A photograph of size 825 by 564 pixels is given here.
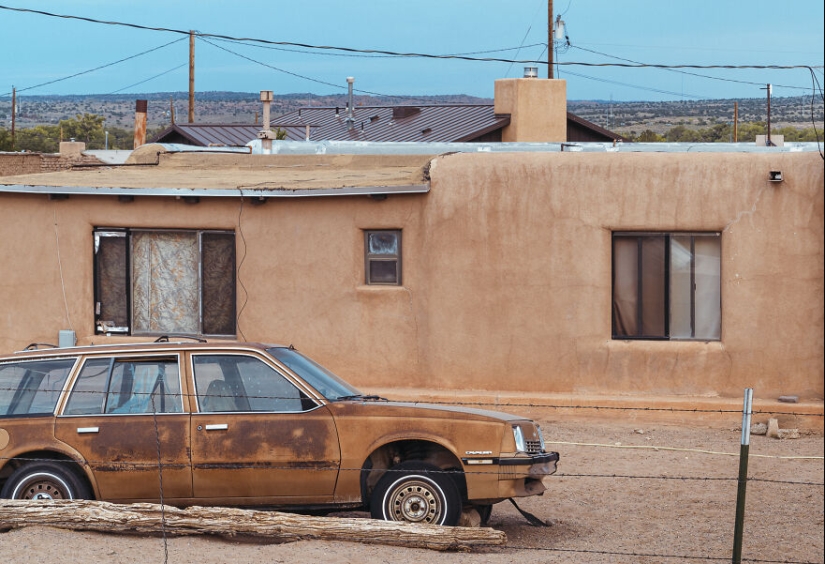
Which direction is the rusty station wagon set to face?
to the viewer's right

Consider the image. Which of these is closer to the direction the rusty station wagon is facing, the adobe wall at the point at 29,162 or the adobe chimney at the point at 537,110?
the adobe chimney
